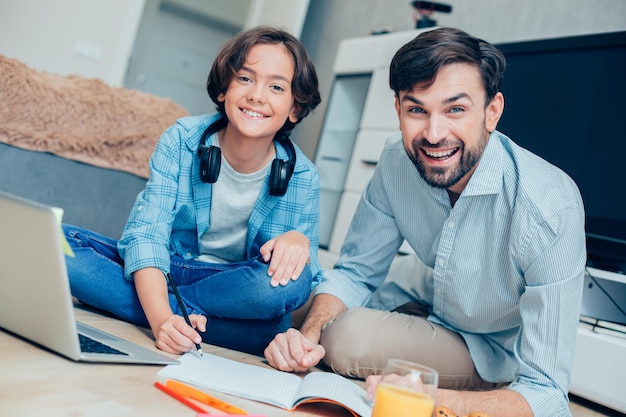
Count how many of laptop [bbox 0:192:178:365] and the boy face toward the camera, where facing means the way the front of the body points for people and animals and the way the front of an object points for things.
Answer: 1

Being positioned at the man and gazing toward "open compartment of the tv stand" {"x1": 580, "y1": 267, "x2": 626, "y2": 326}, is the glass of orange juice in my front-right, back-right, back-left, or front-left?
back-right

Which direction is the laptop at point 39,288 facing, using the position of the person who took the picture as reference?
facing away from the viewer and to the right of the viewer

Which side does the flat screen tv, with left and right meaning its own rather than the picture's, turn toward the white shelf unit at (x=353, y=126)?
right

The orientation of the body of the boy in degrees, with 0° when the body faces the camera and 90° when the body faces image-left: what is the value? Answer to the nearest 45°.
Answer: approximately 0°
